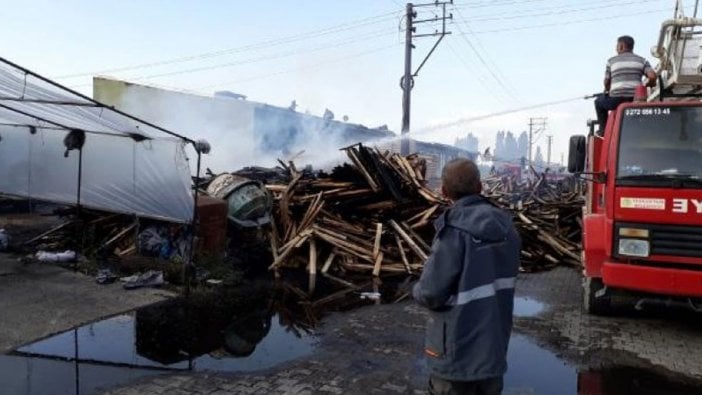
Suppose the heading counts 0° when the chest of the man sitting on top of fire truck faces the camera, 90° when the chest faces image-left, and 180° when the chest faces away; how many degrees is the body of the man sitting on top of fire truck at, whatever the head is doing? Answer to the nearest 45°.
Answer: approximately 135°

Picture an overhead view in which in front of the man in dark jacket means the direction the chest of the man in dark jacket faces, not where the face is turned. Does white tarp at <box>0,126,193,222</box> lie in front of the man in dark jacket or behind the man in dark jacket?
in front

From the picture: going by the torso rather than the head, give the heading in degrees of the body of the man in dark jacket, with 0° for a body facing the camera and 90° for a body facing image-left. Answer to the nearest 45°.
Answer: approximately 135°

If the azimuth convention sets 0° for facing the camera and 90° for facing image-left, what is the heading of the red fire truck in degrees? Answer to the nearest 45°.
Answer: approximately 0°

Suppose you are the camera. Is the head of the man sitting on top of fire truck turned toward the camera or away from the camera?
away from the camera

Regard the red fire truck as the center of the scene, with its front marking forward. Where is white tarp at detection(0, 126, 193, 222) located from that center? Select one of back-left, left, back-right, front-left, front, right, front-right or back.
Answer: right

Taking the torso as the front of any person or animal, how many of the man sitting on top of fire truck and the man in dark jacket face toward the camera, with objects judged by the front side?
0

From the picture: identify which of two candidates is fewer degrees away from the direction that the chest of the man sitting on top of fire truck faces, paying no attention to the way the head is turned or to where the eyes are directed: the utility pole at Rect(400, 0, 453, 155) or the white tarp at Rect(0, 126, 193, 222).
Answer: the utility pole

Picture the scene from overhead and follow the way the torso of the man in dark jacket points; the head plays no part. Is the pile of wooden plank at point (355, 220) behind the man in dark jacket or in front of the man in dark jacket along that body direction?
in front

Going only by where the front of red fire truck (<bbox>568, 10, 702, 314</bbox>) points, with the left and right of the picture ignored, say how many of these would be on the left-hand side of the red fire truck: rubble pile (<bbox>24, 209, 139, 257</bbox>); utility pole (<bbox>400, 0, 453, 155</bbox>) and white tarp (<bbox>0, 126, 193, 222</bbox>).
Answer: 0

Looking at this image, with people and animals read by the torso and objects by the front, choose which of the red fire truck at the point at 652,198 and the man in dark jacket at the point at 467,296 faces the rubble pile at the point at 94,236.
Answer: the man in dark jacket

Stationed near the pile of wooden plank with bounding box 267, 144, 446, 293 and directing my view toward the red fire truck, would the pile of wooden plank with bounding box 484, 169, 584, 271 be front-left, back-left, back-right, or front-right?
front-left

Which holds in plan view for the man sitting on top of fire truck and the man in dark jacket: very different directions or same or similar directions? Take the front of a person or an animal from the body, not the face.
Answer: same or similar directions

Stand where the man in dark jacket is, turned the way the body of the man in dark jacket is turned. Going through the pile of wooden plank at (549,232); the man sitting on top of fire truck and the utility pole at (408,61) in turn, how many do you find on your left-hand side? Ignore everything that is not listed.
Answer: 0

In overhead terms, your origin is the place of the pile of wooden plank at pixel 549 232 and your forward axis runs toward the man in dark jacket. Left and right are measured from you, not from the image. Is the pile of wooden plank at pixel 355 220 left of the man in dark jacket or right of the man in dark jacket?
right

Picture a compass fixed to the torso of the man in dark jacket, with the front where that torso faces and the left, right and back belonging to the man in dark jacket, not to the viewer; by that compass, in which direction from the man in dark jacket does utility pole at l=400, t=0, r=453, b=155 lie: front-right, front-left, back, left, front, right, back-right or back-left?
front-right

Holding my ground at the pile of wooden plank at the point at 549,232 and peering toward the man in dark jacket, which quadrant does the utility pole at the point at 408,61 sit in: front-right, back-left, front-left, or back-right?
back-right

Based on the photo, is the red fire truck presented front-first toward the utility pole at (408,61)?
no

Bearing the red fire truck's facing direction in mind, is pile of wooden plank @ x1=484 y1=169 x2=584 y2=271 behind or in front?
behind

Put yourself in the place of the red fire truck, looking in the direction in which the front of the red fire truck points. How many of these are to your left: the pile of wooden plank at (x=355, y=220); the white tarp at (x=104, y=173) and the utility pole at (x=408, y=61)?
0

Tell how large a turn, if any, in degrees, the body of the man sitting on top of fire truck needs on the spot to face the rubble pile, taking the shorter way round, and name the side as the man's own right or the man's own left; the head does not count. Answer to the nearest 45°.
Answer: approximately 45° to the man's own left
